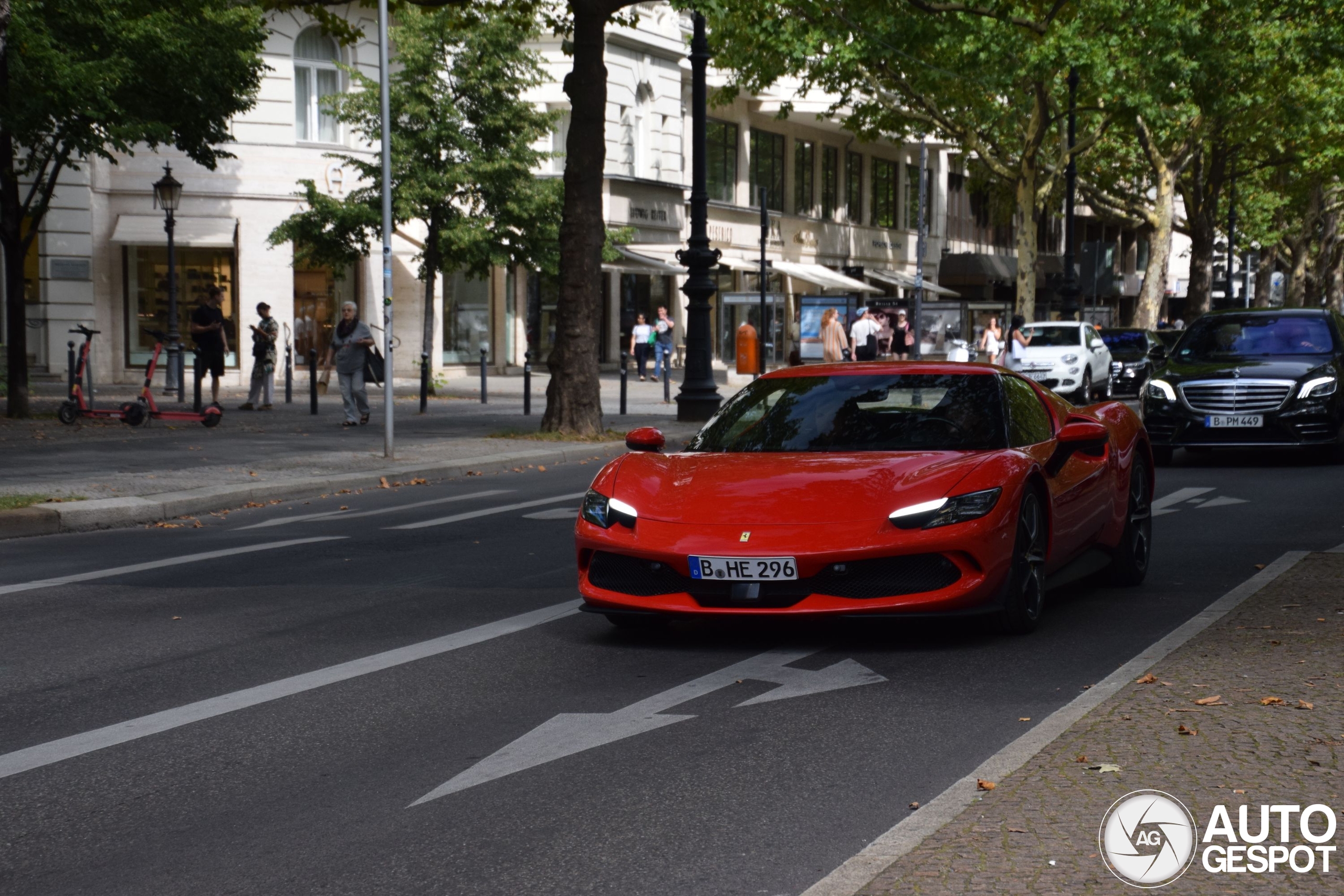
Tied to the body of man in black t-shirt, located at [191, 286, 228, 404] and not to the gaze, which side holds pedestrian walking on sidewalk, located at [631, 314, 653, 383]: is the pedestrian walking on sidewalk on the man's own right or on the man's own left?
on the man's own left

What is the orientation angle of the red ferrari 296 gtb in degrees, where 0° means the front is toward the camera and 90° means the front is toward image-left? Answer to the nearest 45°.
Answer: approximately 45°

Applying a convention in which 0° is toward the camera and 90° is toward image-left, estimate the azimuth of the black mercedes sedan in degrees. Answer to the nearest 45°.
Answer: approximately 0°

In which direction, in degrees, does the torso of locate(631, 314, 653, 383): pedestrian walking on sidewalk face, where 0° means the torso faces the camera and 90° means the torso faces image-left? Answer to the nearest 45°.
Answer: approximately 0°

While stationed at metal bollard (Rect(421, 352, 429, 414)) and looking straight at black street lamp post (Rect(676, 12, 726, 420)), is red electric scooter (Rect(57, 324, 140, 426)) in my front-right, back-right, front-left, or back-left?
back-right

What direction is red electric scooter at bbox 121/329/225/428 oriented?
to the viewer's left

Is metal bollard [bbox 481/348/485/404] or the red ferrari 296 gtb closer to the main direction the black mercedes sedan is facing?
the red ferrari 296 gtb

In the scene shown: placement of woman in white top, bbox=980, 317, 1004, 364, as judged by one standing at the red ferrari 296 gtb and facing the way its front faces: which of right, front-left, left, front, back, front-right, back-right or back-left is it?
back-right

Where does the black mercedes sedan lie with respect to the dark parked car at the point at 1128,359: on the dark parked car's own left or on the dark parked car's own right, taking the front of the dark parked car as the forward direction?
on the dark parked car's own left

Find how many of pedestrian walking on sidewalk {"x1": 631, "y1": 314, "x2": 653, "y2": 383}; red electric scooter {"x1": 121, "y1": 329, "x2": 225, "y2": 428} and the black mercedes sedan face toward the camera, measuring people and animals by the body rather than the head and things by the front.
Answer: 2

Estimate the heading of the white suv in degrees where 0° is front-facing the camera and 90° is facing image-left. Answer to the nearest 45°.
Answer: approximately 45°

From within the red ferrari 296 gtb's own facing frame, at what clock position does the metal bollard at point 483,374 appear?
The metal bollard is roughly at 4 o'clock from the red ferrari 296 gtb.
